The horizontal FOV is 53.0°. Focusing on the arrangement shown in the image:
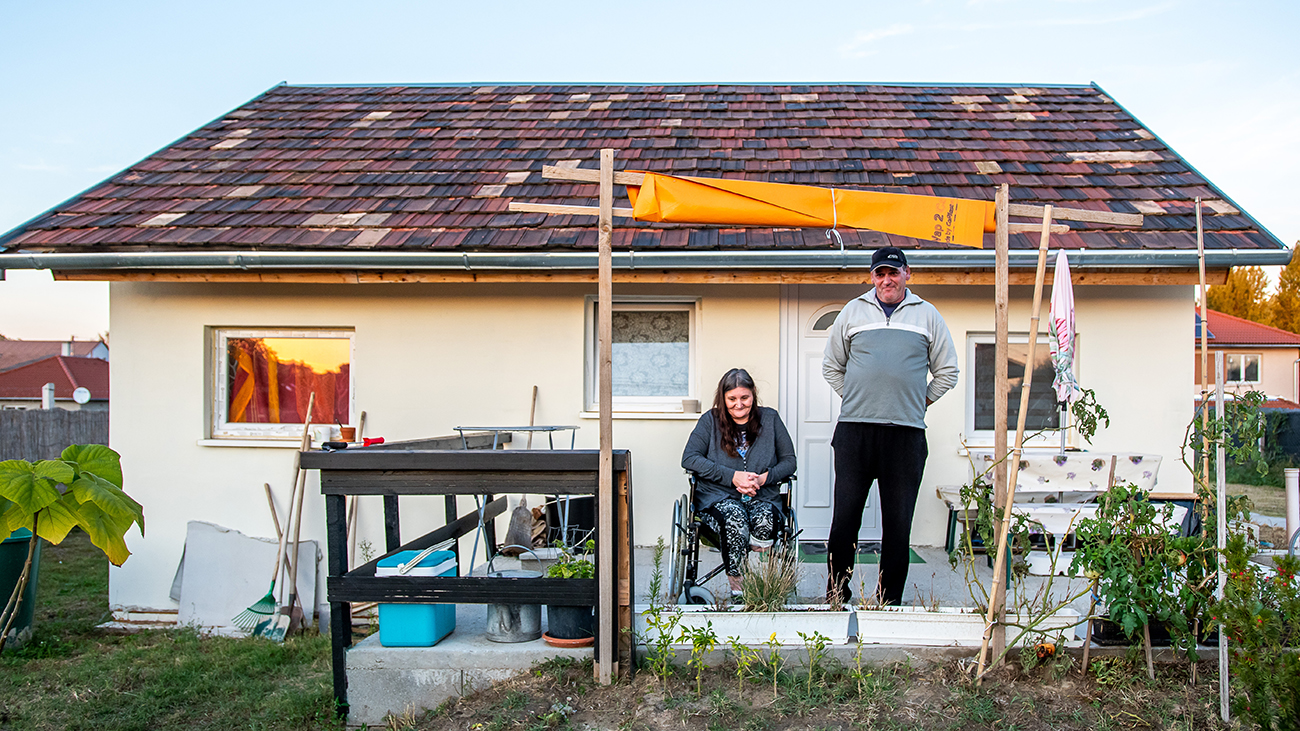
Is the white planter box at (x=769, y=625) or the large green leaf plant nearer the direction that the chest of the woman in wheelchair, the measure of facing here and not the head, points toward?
the white planter box

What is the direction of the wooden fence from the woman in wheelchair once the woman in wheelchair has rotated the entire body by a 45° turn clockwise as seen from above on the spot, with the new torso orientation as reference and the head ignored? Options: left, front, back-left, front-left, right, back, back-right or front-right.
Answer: right

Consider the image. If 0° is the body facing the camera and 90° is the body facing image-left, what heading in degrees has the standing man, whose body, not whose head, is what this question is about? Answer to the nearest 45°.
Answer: approximately 0°

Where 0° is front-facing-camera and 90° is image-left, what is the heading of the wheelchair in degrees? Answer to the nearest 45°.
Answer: approximately 0°

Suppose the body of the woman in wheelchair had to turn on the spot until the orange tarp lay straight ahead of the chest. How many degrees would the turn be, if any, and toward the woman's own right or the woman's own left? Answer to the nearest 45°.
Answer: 0° — they already face it

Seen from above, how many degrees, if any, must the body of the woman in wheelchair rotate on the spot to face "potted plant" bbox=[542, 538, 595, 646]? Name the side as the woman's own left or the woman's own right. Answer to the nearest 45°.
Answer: approximately 45° to the woman's own right

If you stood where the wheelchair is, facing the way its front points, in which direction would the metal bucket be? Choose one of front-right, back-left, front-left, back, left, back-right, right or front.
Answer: front-right
